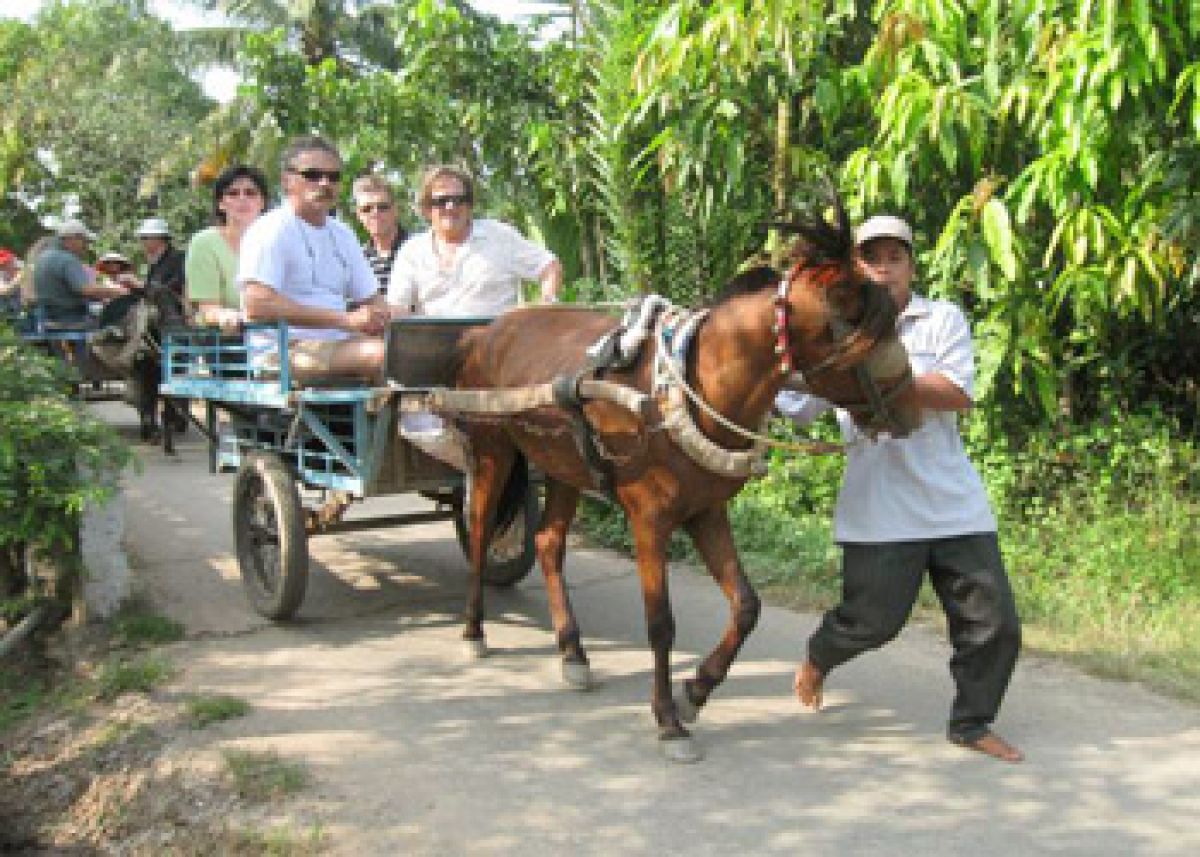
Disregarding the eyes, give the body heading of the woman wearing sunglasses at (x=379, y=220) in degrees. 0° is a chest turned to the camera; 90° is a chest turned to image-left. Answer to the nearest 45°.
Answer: approximately 0°

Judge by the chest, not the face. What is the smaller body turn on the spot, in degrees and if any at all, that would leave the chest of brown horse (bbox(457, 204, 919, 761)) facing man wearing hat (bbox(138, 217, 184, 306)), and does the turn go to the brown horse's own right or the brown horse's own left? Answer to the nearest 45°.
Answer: approximately 180°

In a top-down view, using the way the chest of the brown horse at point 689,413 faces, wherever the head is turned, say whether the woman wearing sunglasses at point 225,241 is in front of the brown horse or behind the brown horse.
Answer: behind

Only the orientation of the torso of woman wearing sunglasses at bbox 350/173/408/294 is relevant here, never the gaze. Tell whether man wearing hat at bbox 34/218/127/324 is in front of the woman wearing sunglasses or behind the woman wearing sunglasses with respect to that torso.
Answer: behind
